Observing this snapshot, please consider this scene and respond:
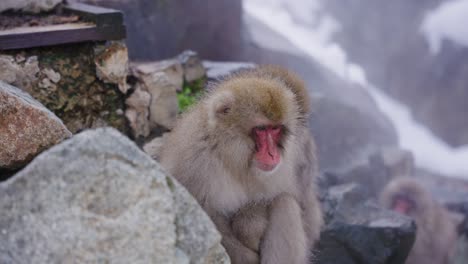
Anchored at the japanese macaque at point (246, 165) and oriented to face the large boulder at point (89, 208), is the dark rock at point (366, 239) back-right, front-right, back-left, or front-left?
back-left

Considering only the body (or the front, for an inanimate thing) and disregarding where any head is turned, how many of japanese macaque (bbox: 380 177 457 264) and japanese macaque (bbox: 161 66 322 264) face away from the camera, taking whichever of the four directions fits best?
0

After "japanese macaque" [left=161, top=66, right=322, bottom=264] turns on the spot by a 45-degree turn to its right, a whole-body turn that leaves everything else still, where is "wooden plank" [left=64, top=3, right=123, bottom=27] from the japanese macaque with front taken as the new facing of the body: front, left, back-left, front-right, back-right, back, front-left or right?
back-right

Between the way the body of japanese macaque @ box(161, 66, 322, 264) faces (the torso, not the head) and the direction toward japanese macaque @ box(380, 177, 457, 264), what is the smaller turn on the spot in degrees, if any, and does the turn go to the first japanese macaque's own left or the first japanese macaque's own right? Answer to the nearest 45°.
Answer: approximately 90° to the first japanese macaque's own left

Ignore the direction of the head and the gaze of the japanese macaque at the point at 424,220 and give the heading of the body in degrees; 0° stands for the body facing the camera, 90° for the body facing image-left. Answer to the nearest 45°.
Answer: approximately 45°

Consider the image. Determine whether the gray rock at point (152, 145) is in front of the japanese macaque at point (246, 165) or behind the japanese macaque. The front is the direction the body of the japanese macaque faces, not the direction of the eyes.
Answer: behind

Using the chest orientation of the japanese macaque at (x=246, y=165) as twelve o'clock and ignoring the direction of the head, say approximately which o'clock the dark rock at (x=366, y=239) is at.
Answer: The dark rock is roughly at 9 o'clock from the japanese macaque.

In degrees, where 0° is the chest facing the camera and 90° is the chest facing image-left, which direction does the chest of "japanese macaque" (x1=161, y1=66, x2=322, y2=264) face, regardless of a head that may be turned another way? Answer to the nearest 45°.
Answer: approximately 315°
